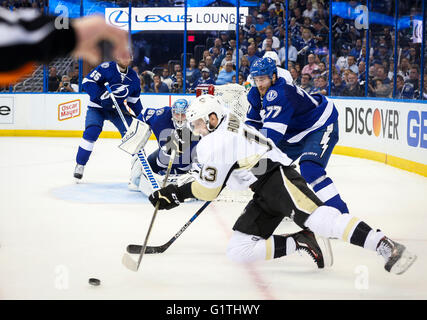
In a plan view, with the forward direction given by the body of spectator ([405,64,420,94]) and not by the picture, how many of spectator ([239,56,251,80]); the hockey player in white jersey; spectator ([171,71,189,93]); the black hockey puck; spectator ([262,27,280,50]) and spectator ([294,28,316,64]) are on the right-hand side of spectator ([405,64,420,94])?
4

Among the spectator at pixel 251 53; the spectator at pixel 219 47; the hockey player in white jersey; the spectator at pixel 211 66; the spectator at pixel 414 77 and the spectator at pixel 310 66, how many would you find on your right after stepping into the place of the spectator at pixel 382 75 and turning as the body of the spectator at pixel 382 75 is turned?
4

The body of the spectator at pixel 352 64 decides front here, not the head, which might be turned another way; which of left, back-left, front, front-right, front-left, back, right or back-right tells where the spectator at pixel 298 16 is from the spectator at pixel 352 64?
right

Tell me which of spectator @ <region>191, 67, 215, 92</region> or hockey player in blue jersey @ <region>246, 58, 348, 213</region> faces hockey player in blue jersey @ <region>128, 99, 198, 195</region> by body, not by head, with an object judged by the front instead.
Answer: the spectator

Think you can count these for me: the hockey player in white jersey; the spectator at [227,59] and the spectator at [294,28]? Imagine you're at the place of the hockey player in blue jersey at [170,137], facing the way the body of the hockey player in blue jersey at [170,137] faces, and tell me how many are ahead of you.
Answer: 1

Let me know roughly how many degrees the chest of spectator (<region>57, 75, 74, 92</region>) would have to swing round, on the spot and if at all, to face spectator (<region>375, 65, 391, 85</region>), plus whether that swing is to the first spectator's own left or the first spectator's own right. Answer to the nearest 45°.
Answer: approximately 45° to the first spectator's own left

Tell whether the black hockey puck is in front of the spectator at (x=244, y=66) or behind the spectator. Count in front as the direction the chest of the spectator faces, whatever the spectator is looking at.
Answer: in front

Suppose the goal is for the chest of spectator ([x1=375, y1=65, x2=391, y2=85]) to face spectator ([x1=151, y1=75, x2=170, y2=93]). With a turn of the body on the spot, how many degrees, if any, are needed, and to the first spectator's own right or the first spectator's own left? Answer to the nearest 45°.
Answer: approximately 90° to the first spectator's own right

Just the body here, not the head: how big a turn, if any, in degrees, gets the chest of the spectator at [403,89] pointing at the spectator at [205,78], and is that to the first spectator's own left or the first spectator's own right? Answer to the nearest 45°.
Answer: approximately 90° to the first spectator's own right

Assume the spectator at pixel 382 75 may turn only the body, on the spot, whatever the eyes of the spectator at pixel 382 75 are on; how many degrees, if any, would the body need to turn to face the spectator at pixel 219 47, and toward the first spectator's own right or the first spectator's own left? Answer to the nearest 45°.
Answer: approximately 90° to the first spectator's own right
